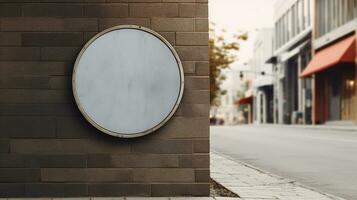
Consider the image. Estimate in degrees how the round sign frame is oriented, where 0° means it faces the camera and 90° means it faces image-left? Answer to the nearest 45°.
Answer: approximately 0°
